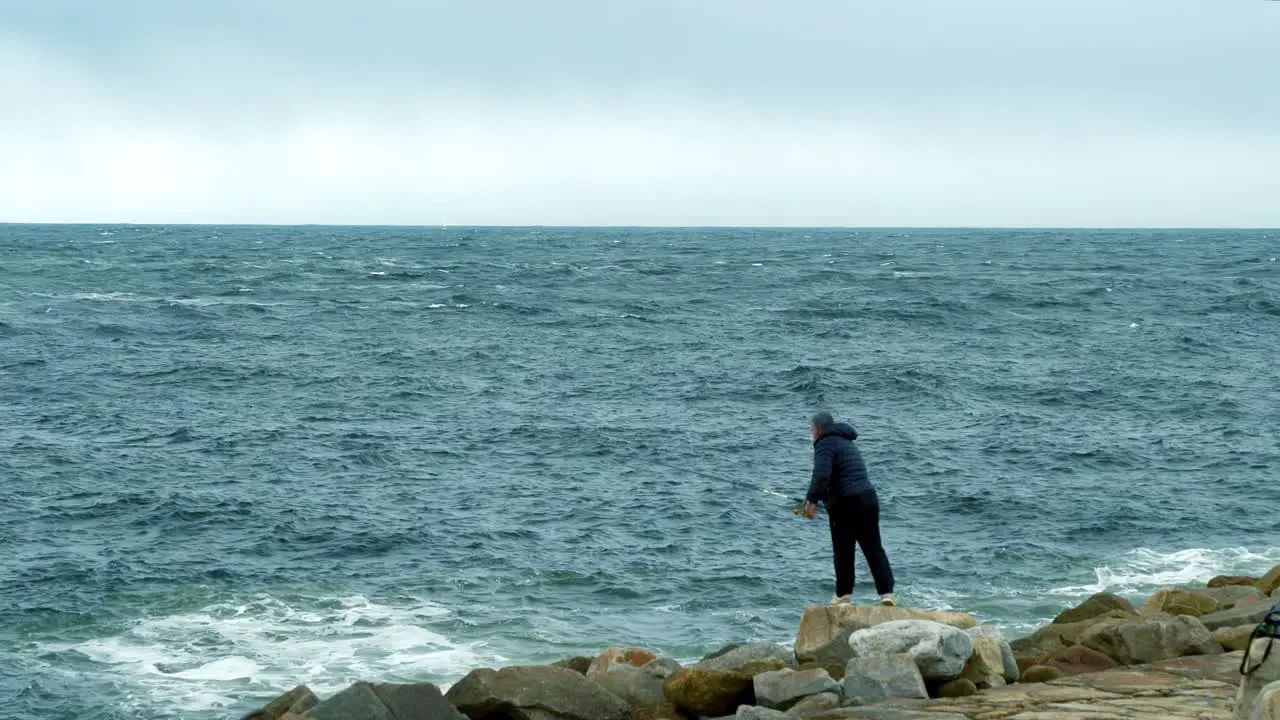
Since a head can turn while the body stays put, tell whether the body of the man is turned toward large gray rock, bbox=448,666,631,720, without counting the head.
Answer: no

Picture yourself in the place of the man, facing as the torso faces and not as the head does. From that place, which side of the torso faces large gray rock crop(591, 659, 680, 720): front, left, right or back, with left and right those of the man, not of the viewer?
left

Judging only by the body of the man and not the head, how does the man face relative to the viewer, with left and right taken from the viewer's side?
facing away from the viewer and to the left of the viewer

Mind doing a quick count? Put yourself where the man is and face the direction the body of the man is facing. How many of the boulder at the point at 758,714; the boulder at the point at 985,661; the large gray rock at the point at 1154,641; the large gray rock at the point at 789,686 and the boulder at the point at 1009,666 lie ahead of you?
0

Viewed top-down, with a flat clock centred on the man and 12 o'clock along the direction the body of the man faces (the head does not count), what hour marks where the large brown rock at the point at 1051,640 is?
The large brown rock is roughly at 4 o'clock from the man.

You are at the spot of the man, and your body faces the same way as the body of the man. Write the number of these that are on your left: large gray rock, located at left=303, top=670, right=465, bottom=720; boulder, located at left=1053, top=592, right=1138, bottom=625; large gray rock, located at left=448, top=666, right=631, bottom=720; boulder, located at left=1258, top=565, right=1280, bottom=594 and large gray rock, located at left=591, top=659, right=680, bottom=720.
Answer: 3

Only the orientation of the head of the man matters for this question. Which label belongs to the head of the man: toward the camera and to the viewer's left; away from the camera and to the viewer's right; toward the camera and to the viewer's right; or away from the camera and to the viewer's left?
away from the camera and to the viewer's left

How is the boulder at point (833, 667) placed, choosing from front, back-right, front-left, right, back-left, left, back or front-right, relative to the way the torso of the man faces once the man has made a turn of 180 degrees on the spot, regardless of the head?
front-right

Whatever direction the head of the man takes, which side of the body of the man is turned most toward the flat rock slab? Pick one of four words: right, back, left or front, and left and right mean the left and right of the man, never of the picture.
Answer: back

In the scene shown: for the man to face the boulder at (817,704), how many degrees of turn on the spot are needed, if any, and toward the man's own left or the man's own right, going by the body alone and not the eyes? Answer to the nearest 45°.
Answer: approximately 135° to the man's own left

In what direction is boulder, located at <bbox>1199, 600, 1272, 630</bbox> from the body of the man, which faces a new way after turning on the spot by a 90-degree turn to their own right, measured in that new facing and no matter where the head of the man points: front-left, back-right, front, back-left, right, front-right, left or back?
front-right

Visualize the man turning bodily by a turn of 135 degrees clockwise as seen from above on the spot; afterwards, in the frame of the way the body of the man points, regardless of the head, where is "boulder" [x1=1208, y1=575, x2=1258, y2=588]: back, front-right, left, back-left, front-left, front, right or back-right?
front-left

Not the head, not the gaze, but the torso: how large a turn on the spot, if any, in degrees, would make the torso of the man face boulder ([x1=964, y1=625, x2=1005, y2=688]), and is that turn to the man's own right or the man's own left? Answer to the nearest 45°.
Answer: approximately 180°

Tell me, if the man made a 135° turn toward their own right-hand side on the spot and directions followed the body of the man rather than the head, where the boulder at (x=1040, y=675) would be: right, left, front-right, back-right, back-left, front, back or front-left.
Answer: front-right

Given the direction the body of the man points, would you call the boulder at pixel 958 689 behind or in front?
behind

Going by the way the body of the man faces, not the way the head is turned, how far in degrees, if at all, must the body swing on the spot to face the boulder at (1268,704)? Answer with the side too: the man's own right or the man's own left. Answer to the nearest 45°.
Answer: approximately 180°

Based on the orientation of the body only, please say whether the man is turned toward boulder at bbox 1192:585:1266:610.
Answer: no

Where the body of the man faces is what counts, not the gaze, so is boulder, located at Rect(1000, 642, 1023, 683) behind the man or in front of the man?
behind

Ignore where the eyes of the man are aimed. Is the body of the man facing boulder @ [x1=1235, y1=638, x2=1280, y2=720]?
no
